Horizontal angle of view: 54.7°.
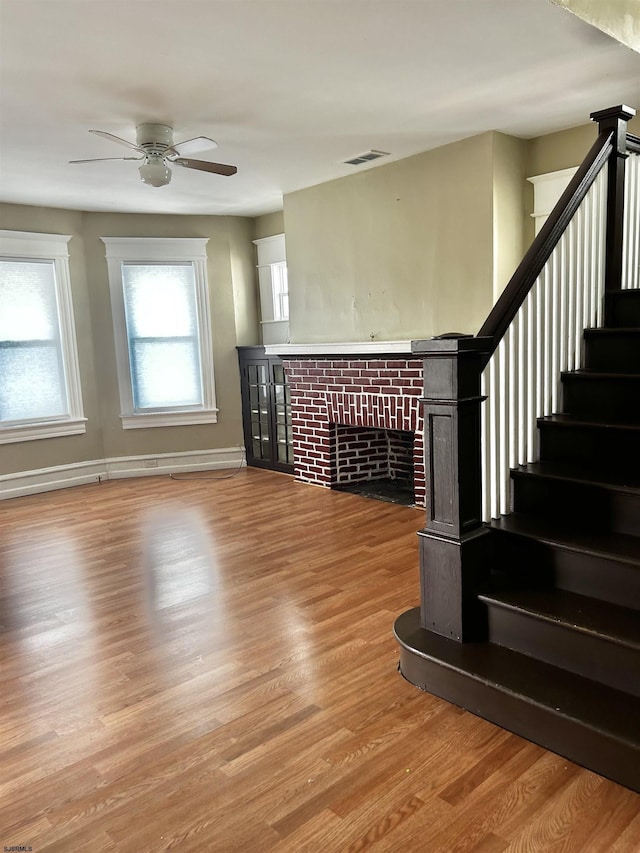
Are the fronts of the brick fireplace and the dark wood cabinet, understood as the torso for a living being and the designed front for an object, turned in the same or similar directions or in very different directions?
same or similar directions

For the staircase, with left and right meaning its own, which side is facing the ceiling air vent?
right

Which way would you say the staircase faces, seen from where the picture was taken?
facing the viewer and to the left of the viewer

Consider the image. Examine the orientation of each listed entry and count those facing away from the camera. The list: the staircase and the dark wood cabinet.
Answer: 0

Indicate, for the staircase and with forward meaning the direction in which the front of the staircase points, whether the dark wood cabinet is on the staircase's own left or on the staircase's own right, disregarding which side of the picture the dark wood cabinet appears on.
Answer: on the staircase's own right

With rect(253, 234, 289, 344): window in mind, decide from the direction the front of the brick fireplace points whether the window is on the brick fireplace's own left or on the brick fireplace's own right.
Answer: on the brick fireplace's own right

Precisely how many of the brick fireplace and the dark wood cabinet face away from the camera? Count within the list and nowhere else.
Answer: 0

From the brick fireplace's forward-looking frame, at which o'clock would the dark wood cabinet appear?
The dark wood cabinet is roughly at 3 o'clock from the brick fireplace.

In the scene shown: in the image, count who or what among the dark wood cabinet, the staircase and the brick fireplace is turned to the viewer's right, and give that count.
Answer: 0

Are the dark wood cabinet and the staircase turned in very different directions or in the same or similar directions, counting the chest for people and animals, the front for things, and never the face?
same or similar directions

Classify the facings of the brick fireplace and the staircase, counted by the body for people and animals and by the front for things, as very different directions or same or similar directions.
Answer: same or similar directions

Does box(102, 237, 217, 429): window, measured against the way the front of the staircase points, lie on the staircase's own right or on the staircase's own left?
on the staircase's own right

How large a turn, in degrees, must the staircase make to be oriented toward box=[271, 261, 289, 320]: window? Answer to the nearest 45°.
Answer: approximately 90° to its right
